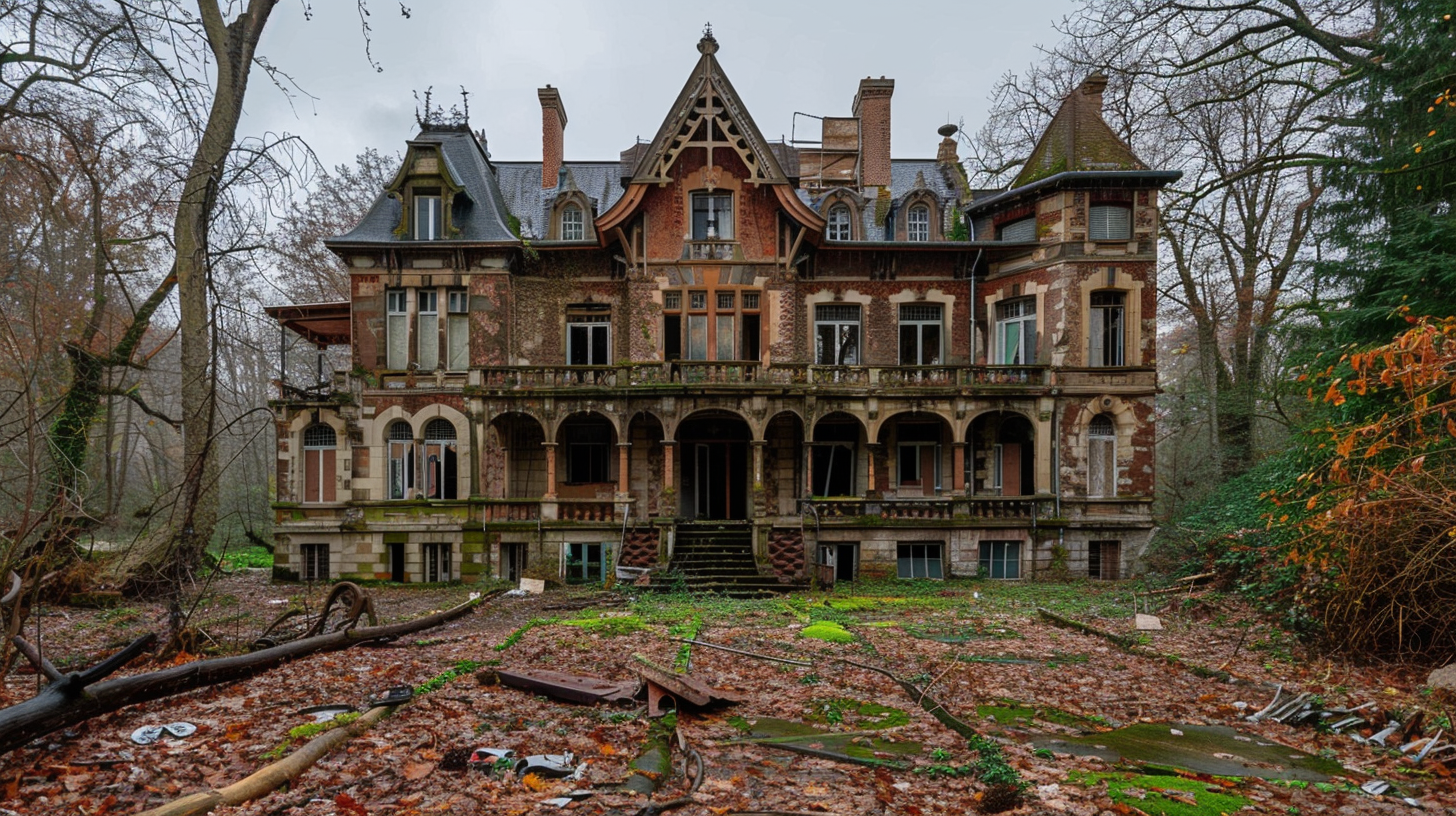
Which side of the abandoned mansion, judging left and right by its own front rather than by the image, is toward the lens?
front

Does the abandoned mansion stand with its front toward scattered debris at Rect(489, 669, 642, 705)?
yes

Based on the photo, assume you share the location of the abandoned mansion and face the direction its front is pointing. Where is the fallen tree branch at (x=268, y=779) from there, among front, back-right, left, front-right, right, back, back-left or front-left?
front
